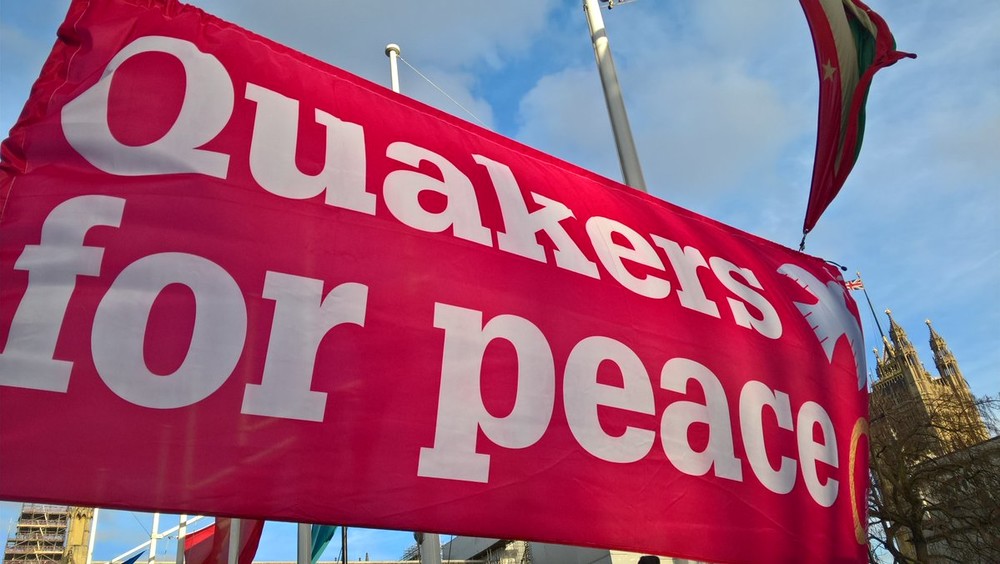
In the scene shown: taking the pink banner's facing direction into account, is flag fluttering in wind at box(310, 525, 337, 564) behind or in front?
behind

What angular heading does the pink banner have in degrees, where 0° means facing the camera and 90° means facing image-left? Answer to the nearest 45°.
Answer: approximately 315°

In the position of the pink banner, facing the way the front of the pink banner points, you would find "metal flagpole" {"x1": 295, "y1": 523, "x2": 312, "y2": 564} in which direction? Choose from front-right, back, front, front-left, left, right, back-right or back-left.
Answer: back-left

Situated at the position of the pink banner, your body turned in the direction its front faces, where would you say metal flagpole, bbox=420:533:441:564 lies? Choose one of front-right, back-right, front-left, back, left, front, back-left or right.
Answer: back-left

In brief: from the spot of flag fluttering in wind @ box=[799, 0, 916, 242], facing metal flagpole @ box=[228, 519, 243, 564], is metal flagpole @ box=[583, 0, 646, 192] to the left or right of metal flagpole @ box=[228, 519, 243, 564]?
left
